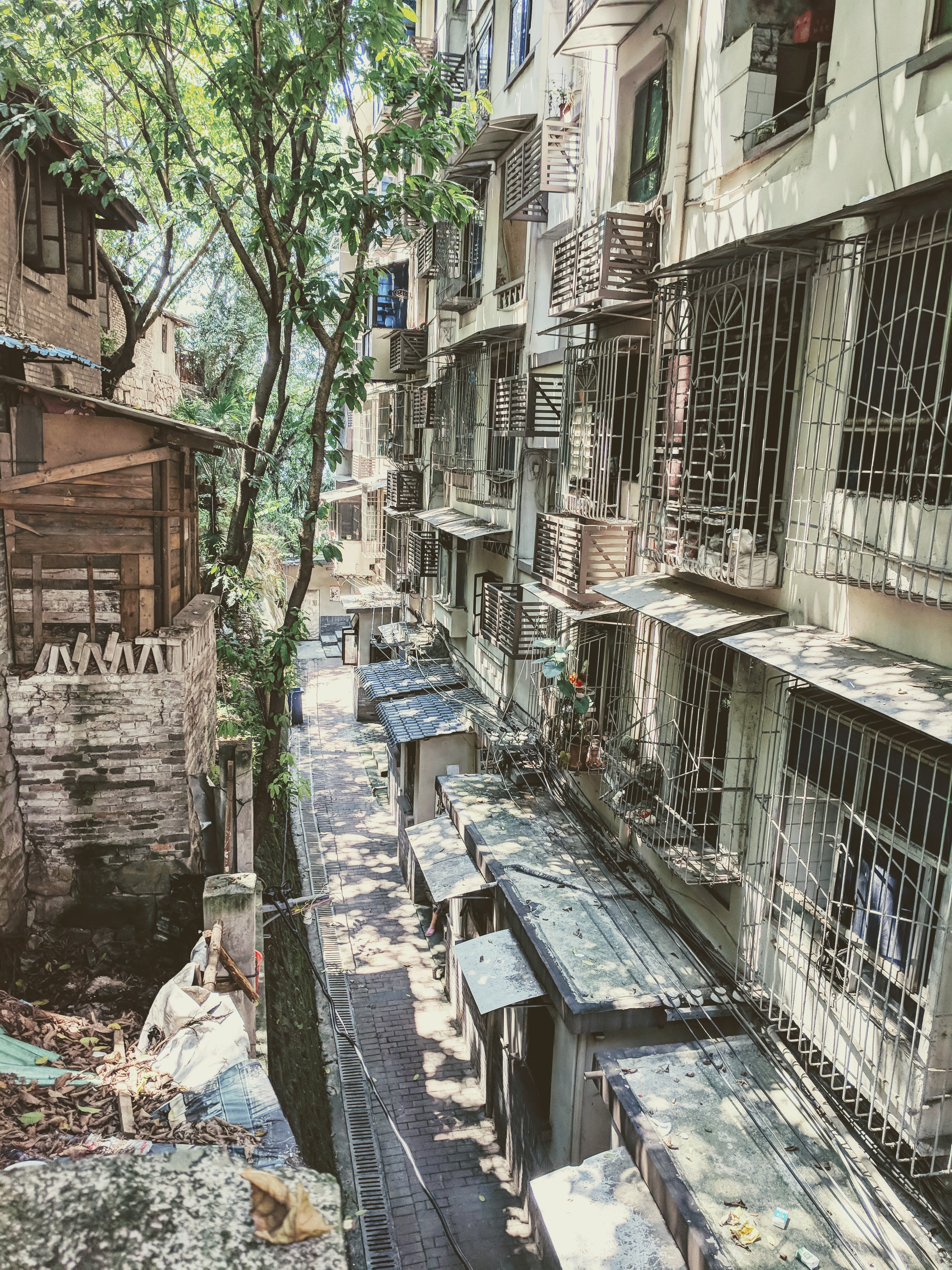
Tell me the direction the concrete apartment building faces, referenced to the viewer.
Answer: facing to the left of the viewer

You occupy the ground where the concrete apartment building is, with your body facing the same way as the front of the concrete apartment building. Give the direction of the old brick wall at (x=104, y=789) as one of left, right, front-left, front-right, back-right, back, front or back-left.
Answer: front

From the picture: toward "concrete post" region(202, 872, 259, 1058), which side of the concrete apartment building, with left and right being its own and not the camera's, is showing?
front

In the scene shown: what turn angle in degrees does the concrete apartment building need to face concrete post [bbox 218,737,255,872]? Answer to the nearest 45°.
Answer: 0° — it already faces it

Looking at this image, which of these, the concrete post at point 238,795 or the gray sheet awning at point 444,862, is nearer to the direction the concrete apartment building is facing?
the concrete post

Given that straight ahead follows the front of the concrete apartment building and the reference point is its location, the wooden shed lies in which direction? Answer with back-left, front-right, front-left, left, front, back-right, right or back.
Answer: front
